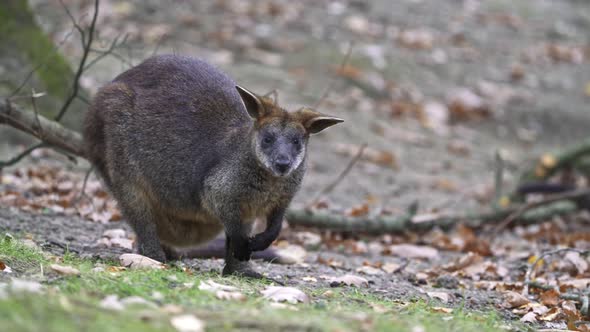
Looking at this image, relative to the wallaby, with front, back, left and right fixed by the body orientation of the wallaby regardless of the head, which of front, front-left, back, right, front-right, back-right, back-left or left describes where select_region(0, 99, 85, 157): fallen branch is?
back

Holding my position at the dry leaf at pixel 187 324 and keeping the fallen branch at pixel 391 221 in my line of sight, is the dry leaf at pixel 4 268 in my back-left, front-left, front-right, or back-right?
front-left

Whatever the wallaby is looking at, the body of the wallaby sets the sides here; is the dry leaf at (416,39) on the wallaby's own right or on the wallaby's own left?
on the wallaby's own left

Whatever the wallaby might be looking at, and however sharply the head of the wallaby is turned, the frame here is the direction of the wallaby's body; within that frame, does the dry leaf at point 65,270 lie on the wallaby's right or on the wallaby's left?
on the wallaby's right

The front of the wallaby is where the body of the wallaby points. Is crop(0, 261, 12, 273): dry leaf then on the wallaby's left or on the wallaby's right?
on the wallaby's right

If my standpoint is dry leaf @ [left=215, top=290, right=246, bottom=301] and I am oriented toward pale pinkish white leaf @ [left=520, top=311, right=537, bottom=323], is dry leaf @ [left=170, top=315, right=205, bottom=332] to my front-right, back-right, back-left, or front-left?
back-right

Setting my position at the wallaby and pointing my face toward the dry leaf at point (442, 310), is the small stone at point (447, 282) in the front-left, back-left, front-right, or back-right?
front-left

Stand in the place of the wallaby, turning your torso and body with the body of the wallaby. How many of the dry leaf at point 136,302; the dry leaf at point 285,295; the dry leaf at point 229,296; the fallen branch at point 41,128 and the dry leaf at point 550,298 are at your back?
1

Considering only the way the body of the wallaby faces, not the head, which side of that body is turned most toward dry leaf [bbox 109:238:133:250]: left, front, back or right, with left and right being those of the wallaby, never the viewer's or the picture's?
back

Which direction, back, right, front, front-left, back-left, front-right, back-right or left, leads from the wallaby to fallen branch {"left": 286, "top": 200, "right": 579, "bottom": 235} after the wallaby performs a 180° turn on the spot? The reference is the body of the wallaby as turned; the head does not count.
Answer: right

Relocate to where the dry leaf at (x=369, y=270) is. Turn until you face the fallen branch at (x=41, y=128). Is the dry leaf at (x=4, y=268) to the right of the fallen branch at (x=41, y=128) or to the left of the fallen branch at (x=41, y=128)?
left

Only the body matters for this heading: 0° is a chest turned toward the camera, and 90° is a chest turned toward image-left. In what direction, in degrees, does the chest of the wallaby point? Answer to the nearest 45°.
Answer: approximately 315°

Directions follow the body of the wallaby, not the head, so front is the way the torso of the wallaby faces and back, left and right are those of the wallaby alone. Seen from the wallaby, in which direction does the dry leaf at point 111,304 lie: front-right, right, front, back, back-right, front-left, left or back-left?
front-right

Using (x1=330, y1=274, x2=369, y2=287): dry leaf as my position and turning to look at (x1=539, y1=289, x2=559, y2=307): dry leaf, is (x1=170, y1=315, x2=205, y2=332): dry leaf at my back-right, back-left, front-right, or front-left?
back-right

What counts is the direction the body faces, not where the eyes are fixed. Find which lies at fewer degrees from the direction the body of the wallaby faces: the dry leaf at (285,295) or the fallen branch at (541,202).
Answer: the dry leaf

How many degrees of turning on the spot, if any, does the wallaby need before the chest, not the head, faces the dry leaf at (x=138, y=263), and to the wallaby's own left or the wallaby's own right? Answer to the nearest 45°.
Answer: approximately 90° to the wallaby's own right

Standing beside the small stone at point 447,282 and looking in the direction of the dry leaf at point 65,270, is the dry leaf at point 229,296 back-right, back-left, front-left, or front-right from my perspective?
front-left
